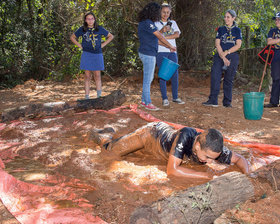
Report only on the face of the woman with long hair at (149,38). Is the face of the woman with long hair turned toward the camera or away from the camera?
away from the camera

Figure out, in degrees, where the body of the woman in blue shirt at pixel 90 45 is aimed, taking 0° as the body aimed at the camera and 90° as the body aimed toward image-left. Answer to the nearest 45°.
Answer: approximately 0°

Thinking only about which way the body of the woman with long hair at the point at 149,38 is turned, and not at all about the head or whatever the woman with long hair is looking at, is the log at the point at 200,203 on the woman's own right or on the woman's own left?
on the woman's own right

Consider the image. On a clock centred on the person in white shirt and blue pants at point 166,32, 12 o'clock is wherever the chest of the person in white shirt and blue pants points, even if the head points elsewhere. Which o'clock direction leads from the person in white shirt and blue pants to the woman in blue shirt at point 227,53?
The woman in blue shirt is roughly at 9 o'clock from the person in white shirt and blue pants.

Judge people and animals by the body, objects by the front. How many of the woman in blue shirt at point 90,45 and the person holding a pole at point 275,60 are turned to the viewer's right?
0

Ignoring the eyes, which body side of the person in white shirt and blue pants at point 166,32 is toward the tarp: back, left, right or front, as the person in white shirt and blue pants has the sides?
front

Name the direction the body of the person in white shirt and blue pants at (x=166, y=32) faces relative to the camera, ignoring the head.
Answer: toward the camera

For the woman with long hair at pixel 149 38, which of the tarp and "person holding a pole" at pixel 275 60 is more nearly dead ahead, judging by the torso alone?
the person holding a pole

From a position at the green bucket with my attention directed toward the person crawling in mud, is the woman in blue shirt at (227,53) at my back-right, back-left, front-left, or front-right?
back-right

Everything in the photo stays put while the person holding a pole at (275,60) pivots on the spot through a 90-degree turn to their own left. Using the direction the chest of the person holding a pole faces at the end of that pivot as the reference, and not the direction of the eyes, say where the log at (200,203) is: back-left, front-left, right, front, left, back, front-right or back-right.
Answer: front-right

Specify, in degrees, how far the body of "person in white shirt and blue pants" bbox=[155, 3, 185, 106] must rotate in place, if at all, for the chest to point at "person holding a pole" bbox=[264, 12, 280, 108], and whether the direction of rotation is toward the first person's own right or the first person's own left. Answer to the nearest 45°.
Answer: approximately 90° to the first person's own left

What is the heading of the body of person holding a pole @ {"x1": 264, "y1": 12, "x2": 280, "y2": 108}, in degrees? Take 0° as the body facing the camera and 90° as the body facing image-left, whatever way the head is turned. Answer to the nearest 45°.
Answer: approximately 45°

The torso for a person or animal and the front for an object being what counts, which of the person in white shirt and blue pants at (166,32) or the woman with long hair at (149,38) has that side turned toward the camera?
the person in white shirt and blue pants

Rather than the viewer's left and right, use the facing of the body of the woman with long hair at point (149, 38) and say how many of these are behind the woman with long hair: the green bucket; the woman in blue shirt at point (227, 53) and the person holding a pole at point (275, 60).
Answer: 0

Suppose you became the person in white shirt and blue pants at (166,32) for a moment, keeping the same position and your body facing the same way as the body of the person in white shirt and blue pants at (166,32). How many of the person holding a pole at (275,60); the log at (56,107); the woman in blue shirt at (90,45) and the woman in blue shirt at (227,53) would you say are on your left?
2

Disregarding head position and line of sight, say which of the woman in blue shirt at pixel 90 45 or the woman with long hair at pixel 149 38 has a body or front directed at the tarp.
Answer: the woman in blue shirt

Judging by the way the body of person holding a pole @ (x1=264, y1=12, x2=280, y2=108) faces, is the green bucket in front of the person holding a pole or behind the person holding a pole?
in front

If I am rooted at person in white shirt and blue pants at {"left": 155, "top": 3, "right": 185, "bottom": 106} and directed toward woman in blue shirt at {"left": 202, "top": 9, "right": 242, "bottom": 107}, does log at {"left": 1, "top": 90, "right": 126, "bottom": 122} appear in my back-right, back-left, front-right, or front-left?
back-right
